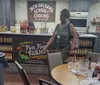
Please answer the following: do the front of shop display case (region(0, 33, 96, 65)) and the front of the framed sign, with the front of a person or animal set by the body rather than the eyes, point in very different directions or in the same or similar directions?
same or similar directions

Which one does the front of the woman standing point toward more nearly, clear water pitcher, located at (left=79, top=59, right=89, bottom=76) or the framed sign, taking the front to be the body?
the clear water pitcher

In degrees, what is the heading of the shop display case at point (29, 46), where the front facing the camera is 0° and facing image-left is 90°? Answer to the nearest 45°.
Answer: approximately 0°

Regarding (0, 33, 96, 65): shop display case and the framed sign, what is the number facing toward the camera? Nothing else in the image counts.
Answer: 2

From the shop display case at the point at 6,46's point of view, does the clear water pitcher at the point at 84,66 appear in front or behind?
in front

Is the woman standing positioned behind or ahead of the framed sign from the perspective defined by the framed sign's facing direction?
ahead

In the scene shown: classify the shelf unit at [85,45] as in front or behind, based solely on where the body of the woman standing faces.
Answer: behind

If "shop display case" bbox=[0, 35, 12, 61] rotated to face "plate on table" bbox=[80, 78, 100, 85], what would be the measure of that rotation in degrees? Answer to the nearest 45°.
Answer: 0° — it already faces it

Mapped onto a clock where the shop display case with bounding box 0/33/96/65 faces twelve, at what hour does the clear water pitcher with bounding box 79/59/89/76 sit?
The clear water pitcher is roughly at 11 o'clock from the shop display case.

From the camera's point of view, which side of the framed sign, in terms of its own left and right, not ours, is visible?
front

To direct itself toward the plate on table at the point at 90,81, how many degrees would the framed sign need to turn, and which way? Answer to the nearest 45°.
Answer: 0° — it already faces it

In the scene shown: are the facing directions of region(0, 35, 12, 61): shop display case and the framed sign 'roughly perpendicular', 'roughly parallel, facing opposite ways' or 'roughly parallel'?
roughly parallel

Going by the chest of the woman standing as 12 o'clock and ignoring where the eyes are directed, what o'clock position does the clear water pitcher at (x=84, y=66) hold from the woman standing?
The clear water pitcher is roughly at 10 o'clock from the woman standing.
